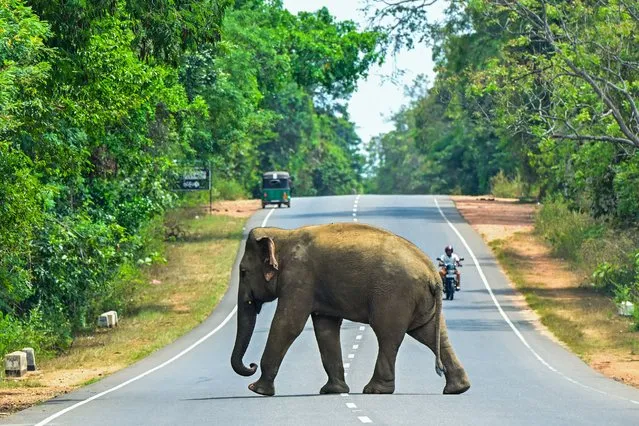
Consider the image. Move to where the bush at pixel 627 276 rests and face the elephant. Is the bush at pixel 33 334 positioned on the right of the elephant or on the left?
right

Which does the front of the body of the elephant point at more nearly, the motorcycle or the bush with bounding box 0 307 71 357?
the bush

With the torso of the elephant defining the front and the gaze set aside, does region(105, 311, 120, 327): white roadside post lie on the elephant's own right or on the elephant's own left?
on the elephant's own right

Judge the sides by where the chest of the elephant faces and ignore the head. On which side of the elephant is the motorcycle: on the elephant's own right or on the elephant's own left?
on the elephant's own right

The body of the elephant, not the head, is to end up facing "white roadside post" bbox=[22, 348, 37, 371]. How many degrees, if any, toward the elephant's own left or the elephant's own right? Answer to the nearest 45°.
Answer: approximately 45° to the elephant's own right

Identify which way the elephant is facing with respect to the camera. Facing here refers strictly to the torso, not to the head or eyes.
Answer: to the viewer's left
